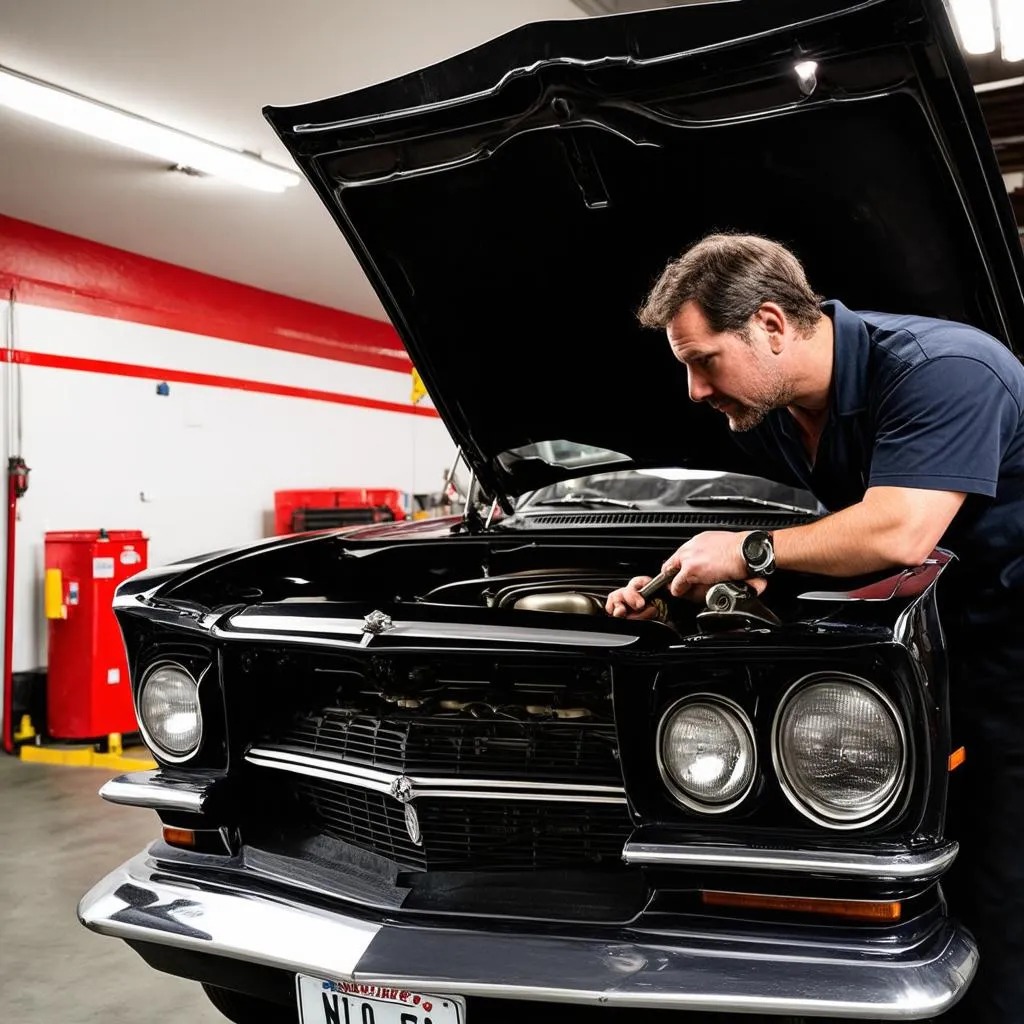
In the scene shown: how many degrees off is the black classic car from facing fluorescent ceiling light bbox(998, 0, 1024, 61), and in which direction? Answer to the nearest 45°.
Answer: approximately 180°

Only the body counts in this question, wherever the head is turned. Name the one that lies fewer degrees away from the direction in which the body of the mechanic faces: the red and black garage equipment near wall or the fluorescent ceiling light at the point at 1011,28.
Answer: the red and black garage equipment near wall

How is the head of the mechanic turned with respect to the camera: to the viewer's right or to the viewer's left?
to the viewer's left

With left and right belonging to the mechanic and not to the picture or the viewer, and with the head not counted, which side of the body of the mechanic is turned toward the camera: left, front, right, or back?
left

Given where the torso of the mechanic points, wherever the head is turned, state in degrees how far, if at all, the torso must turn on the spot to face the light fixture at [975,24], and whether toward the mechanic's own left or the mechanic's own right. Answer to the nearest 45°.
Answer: approximately 90° to the mechanic's own right

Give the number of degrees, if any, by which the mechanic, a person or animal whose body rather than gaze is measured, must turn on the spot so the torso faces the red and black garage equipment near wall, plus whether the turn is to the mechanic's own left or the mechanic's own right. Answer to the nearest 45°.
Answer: approximately 45° to the mechanic's own right

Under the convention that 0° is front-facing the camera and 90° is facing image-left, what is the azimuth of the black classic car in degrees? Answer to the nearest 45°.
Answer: approximately 45°

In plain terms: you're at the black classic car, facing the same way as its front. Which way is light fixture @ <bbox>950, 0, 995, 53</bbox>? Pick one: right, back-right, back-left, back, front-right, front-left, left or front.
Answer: back

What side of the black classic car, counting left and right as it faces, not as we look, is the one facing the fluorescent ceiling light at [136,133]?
right

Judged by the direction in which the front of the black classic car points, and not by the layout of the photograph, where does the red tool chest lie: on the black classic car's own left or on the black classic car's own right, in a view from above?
on the black classic car's own right
